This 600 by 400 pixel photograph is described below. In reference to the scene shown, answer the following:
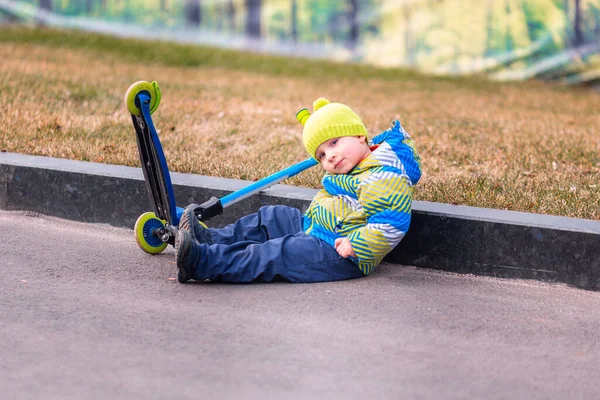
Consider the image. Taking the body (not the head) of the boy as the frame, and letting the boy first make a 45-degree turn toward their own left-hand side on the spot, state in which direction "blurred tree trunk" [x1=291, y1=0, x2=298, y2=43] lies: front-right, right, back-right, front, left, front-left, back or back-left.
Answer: back-right

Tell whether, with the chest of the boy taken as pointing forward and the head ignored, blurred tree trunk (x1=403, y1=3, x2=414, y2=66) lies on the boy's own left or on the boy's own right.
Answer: on the boy's own right

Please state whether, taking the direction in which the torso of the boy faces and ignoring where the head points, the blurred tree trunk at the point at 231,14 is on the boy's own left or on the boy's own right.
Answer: on the boy's own right

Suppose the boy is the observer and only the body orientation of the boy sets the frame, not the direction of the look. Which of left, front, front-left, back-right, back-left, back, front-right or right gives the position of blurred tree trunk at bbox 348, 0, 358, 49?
right

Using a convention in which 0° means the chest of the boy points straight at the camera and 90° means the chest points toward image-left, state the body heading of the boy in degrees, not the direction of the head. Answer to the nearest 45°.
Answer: approximately 90°

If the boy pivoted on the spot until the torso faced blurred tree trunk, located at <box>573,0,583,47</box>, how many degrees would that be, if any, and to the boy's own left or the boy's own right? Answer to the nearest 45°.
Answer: approximately 135° to the boy's own right

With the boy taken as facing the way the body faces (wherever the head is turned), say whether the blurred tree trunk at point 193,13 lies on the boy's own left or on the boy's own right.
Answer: on the boy's own right
